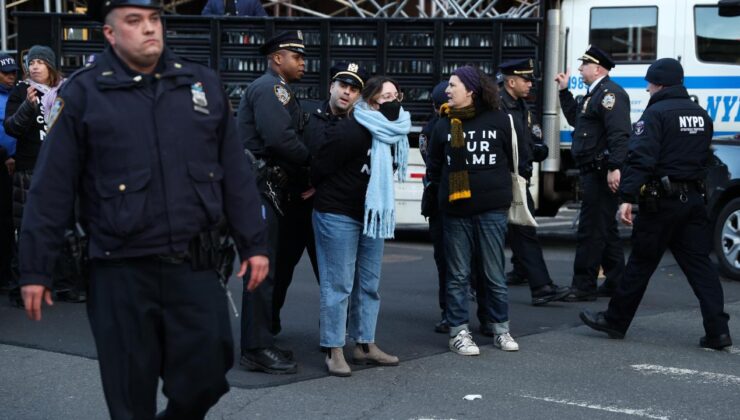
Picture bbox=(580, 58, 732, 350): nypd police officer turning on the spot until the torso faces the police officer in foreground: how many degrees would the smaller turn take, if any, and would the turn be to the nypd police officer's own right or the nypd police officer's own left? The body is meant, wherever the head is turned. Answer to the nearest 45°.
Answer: approximately 90° to the nypd police officer's own left

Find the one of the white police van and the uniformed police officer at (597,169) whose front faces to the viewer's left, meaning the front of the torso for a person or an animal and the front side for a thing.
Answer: the uniformed police officer

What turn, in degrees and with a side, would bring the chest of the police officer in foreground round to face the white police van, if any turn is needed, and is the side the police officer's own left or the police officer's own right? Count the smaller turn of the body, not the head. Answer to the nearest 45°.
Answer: approximately 90° to the police officer's own left

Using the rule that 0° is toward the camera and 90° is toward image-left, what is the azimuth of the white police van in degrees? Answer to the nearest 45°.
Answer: approximately 270°

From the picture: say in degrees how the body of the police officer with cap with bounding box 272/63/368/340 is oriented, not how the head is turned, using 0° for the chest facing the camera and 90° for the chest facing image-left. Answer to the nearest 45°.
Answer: approximately 315°

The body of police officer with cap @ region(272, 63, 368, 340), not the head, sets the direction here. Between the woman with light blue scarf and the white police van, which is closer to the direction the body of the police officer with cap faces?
the woman with light blue scarf

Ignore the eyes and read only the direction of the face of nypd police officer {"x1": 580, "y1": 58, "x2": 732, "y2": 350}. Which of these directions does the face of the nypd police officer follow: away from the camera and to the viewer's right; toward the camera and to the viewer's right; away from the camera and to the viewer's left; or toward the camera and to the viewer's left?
away from the camera and to the viewer's left

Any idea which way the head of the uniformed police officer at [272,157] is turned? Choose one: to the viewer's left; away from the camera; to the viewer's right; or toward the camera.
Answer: to the viewer's right

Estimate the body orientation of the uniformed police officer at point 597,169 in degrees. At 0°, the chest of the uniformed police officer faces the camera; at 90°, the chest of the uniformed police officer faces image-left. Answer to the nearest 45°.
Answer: approximately 90°

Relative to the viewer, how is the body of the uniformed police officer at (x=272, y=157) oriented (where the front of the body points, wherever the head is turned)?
to the viewer's right

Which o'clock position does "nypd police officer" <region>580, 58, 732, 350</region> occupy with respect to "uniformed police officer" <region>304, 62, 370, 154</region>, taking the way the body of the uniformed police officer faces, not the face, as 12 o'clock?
The nypd police officer is roughly at 10 o'clock from the uniformed police officer.

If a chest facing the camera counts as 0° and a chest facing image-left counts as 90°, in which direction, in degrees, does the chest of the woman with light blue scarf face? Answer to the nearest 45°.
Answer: approximately 315°
